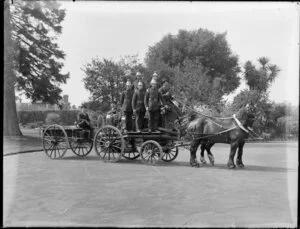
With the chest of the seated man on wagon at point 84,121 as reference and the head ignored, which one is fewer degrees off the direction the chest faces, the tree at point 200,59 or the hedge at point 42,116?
the tree

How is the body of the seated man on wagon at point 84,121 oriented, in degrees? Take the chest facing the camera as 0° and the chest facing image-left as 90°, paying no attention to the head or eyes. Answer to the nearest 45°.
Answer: approximately 315°

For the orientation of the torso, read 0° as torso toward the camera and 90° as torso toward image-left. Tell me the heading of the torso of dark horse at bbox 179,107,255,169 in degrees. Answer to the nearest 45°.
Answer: approximately 270°

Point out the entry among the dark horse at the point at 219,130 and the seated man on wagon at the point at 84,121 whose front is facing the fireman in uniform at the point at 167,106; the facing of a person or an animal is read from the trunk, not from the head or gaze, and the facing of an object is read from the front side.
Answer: the seated man on wagon

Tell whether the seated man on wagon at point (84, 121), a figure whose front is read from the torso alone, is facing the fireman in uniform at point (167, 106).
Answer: yes

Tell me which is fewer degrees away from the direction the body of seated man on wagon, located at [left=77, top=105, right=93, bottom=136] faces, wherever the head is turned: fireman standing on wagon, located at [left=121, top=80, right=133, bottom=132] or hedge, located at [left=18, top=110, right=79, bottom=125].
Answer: the fireman standing on wagon
